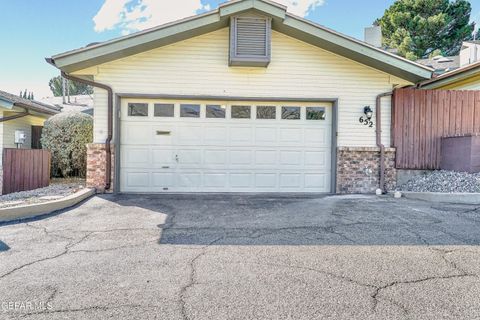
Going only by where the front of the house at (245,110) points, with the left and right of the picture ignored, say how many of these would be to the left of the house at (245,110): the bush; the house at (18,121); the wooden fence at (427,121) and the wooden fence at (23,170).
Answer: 1

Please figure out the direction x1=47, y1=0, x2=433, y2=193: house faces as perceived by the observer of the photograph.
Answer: facing the viewer

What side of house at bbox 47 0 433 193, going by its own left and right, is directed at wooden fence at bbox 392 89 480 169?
left

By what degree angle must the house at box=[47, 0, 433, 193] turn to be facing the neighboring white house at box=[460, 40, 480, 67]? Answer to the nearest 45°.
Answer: approximately 135° to its left

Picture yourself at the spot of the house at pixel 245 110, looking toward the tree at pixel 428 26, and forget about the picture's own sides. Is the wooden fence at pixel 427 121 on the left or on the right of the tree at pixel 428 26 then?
right

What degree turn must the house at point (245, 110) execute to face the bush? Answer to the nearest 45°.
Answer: approximately 90° to its right

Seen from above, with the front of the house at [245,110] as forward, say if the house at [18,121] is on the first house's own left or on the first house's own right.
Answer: on the first house's own right

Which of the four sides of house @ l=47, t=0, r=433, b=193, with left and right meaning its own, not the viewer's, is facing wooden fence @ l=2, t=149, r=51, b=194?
right

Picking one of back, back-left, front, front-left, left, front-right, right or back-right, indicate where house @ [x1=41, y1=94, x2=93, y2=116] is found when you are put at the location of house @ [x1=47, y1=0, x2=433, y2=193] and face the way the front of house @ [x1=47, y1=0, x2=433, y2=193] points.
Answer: back-right

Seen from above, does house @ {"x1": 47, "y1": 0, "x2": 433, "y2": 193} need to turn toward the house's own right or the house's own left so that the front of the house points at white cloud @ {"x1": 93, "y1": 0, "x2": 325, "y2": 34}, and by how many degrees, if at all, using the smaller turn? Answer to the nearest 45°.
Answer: approximately 135° to the house's own right
